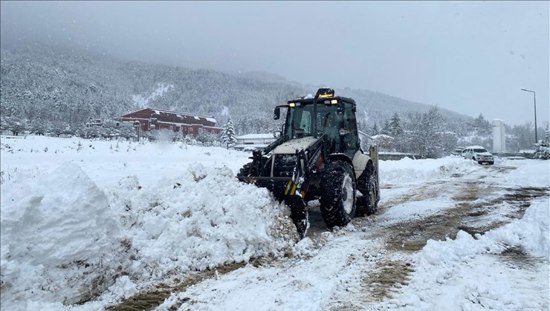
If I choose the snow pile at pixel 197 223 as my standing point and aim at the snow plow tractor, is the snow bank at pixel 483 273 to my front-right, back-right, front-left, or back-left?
front-right

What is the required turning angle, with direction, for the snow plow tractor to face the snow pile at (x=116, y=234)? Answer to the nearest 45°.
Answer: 0° — it already faces it

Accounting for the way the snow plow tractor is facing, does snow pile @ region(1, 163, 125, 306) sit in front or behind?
in front

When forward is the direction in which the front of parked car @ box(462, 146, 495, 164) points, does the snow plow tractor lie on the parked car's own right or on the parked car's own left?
on the parked car's own right

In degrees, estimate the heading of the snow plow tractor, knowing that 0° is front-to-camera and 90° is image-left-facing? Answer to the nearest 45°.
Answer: approximately 45°

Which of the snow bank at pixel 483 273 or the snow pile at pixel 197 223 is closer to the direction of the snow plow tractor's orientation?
the snow pile

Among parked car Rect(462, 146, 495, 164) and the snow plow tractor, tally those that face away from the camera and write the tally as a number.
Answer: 0

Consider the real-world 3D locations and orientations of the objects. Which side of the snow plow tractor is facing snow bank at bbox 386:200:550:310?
left

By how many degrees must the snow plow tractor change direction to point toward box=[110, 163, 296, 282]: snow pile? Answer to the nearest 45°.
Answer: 0° — it already faces it
